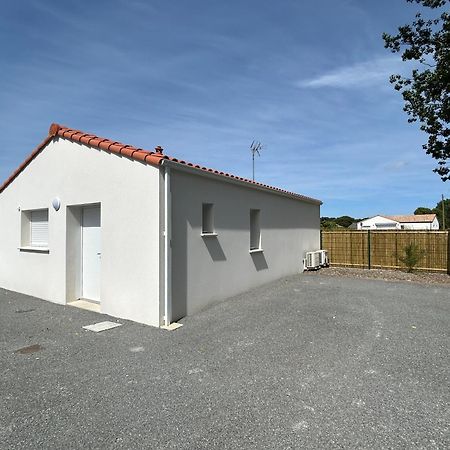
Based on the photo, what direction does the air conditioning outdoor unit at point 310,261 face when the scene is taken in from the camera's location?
facing the viewer and to the right of the viewer

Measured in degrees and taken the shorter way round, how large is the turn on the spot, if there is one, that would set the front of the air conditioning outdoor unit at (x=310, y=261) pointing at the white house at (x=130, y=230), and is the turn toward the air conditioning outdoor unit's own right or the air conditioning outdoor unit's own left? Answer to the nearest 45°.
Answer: approximately 90° to the air conditioning outdoor unit's own right

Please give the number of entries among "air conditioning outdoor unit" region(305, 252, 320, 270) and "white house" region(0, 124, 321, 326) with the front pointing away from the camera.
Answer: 0

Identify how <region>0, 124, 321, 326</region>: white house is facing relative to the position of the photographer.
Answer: facing the viewer and to the left of the viewer

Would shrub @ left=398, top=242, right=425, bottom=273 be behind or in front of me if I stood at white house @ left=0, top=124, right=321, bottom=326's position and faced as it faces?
behind

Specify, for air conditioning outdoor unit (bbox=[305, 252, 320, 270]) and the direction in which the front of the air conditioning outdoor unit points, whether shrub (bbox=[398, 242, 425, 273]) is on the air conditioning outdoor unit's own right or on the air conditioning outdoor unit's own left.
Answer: on the air conditioning outdoor unit's own left

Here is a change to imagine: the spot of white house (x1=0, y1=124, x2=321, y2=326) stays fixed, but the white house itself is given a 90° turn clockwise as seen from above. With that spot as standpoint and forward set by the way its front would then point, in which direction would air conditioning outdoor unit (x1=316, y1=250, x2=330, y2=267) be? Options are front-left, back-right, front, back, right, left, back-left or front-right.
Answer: right

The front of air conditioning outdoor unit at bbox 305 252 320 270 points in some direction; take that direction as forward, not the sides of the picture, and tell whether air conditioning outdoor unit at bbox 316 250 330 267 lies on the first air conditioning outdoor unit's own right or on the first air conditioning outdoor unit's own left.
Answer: on the first air conditioning outdoor unit's own left
